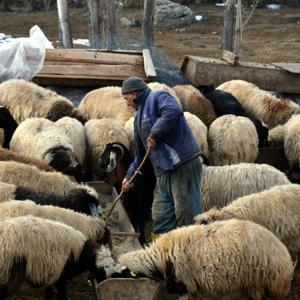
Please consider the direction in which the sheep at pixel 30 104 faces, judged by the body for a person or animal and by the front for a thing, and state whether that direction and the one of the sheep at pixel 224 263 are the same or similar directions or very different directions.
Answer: very different directions

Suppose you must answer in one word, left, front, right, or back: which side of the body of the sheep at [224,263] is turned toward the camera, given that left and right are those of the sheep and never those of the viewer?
left

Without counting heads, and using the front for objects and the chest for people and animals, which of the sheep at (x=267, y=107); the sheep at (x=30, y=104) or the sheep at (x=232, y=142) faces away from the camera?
the sheep at (x=232, y=142)

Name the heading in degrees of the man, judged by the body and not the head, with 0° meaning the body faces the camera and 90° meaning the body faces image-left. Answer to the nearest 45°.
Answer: approximately 90°

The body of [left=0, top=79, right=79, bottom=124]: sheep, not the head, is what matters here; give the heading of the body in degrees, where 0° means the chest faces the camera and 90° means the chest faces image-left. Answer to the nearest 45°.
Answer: approximately 270°

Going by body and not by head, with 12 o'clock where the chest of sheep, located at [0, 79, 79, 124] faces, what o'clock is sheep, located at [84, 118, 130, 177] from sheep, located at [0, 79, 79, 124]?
sheep, located at [84, 118, 130, 177] is roughly at 2 o'clock from sheep, located at [0, 79, 79, 124].

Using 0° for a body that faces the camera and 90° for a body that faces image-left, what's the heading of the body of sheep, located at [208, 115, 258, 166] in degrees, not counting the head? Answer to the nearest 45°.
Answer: approximately 180°

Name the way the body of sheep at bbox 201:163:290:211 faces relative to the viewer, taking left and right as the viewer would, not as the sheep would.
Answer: facing to the left of the viewer

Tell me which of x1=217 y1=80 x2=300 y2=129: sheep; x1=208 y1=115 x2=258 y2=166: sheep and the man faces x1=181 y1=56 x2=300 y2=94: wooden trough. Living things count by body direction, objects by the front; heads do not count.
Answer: x1=208 y1=115 x2=258 y2=166: sheep

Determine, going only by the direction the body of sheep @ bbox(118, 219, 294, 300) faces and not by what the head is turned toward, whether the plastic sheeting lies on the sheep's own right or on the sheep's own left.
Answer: on the sheep's own right

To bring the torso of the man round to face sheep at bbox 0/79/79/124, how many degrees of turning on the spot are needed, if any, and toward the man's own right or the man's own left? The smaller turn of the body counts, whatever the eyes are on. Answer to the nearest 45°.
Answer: approximately 45° to the man's own right

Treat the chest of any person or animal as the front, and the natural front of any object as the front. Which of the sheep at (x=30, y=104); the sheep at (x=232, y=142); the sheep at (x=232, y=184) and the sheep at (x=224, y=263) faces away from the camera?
the sheep at (x=232, y=142)

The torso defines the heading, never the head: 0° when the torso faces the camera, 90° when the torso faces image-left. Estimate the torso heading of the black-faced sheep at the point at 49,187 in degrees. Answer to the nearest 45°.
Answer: approximately 270°

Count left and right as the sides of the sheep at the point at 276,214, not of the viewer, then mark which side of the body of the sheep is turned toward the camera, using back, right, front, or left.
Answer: left

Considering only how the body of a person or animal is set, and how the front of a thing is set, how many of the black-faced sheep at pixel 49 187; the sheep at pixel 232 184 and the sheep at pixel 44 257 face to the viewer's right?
2

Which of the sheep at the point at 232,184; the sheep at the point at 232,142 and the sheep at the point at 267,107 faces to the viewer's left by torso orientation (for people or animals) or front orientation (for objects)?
the sheep at the point at 232,184

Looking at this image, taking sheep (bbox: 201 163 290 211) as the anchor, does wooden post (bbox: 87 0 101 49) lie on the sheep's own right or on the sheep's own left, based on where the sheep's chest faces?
on the sheep's own right

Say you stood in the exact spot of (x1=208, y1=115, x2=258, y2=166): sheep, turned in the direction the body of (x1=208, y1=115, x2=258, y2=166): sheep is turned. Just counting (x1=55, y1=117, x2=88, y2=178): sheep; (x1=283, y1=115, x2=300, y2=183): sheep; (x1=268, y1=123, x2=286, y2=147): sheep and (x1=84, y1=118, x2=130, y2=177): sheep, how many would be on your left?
2
